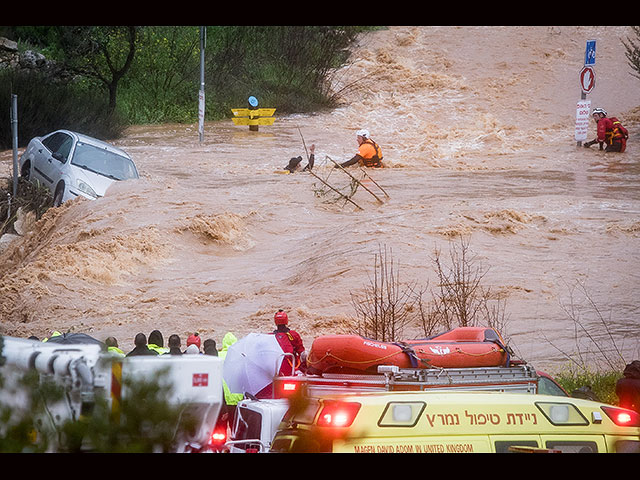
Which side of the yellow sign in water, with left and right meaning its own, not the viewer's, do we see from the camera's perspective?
front

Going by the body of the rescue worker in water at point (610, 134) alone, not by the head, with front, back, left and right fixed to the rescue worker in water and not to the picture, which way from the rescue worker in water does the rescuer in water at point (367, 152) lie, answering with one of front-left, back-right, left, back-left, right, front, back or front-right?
front-left

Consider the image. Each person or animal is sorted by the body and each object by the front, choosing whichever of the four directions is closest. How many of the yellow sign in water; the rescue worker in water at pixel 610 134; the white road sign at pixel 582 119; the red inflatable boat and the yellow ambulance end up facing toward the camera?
2

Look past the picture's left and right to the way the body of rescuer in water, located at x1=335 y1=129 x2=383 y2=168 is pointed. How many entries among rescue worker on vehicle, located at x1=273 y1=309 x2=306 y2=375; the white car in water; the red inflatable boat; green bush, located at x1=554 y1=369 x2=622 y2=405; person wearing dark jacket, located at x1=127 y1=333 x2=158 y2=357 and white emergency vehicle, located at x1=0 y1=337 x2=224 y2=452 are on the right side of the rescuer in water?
0

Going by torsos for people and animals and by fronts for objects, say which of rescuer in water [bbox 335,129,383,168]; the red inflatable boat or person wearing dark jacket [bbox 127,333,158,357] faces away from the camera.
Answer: the person wearing dark jacket

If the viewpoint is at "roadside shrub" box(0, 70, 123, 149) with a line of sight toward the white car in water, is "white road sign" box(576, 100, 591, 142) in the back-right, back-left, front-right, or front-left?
front-left

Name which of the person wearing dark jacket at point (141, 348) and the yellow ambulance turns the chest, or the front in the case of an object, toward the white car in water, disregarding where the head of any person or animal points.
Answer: the person wearing dark jacket

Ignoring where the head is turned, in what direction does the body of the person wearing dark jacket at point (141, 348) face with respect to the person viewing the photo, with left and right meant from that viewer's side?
facing away from the viewer

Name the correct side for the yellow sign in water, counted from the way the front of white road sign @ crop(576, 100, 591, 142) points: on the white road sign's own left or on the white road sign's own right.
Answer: on the white road sign's own right

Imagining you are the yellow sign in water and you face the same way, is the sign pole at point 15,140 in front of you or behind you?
in front

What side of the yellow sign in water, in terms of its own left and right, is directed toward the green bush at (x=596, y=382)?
front

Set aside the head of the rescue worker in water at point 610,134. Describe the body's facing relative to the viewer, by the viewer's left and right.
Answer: facing to the left of the viewer

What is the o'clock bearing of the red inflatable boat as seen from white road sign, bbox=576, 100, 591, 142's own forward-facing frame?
The red inflatable boat is roughly at 12 o'clock from the white road sign.

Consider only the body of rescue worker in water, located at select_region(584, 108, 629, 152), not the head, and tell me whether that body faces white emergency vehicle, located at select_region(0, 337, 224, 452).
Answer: no

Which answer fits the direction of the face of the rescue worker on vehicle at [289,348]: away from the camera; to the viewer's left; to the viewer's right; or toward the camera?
away from the camera

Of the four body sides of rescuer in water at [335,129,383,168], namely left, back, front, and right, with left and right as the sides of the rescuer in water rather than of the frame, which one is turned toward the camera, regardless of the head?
left

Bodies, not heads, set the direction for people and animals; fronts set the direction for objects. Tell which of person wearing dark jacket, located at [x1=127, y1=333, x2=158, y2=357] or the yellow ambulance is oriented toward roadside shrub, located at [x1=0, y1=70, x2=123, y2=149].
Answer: the person wearing dark jacket

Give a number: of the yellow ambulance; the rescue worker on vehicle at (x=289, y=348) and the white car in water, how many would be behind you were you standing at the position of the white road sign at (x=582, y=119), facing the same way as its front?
0
